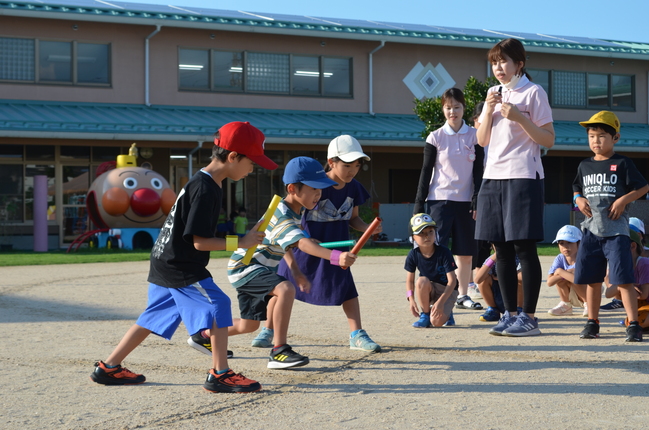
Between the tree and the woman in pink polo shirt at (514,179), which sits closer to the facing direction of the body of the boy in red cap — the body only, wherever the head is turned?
the woman in pink polo shirt

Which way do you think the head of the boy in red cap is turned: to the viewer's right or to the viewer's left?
to the viewer's right

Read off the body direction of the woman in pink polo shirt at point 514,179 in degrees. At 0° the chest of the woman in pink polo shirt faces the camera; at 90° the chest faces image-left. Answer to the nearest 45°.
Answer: approximately 45°

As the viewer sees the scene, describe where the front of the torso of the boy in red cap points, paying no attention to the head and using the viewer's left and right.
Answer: facing to the right of the viewer

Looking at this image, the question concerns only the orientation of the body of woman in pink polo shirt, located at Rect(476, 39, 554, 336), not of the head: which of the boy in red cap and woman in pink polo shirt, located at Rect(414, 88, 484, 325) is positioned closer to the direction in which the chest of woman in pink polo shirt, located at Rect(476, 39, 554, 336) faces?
the boy in red cap

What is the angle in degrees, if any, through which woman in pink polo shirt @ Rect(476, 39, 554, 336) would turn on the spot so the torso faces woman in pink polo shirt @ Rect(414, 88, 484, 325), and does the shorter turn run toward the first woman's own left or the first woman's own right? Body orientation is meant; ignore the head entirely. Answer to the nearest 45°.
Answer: approximately 90° to the first woman's own right

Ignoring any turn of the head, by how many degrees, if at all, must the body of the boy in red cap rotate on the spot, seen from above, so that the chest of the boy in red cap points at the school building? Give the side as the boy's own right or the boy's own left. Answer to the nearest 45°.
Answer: approximately 90° to the boy's own left

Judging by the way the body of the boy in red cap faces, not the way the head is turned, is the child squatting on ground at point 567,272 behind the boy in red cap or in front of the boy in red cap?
in front
